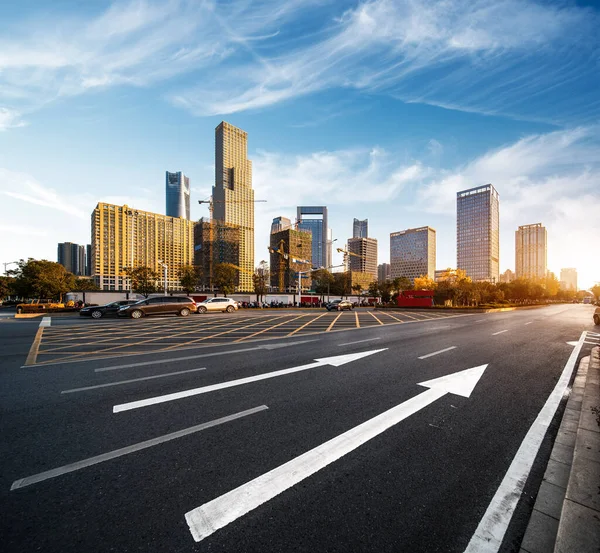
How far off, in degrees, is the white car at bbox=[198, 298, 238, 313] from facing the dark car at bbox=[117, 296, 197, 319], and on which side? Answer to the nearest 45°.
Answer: approximately 45° to its left

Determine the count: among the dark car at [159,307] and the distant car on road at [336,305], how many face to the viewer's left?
2

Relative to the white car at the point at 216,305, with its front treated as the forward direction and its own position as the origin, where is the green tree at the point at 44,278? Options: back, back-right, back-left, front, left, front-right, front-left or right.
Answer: front-right

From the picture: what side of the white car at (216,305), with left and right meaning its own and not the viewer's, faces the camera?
left

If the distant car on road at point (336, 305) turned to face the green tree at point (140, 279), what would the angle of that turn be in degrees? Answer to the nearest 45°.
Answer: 0° — it already faces it

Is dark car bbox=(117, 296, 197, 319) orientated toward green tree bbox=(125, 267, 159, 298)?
no

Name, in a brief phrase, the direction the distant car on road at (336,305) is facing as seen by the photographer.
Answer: facing to the left of the viewer

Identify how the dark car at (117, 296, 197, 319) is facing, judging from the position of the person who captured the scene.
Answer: facing to the left of the viewer
